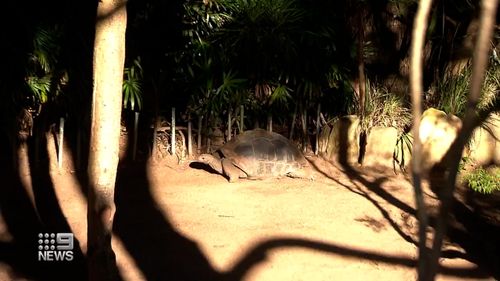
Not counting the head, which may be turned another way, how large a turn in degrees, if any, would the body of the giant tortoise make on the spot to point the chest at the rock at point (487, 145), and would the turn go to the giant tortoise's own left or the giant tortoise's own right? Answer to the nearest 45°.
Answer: approximately 180°

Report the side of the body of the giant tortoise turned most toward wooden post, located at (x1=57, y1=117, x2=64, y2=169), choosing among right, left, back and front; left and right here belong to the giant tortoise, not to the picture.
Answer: front

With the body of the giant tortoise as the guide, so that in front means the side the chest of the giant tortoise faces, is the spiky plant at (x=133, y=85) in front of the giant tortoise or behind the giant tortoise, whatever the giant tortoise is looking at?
in front

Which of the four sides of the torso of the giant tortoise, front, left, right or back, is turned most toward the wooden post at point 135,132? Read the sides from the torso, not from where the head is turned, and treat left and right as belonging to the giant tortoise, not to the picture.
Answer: front

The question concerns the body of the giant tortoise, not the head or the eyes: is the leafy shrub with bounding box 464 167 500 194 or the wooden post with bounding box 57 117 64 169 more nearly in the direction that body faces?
the wooden post

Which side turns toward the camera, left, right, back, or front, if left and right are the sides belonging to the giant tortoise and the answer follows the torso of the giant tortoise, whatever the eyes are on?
left

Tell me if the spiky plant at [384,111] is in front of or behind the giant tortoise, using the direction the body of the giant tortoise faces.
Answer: behind

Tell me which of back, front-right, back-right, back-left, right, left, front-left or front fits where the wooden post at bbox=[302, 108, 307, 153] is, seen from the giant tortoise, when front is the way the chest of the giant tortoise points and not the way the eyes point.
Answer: back-right
